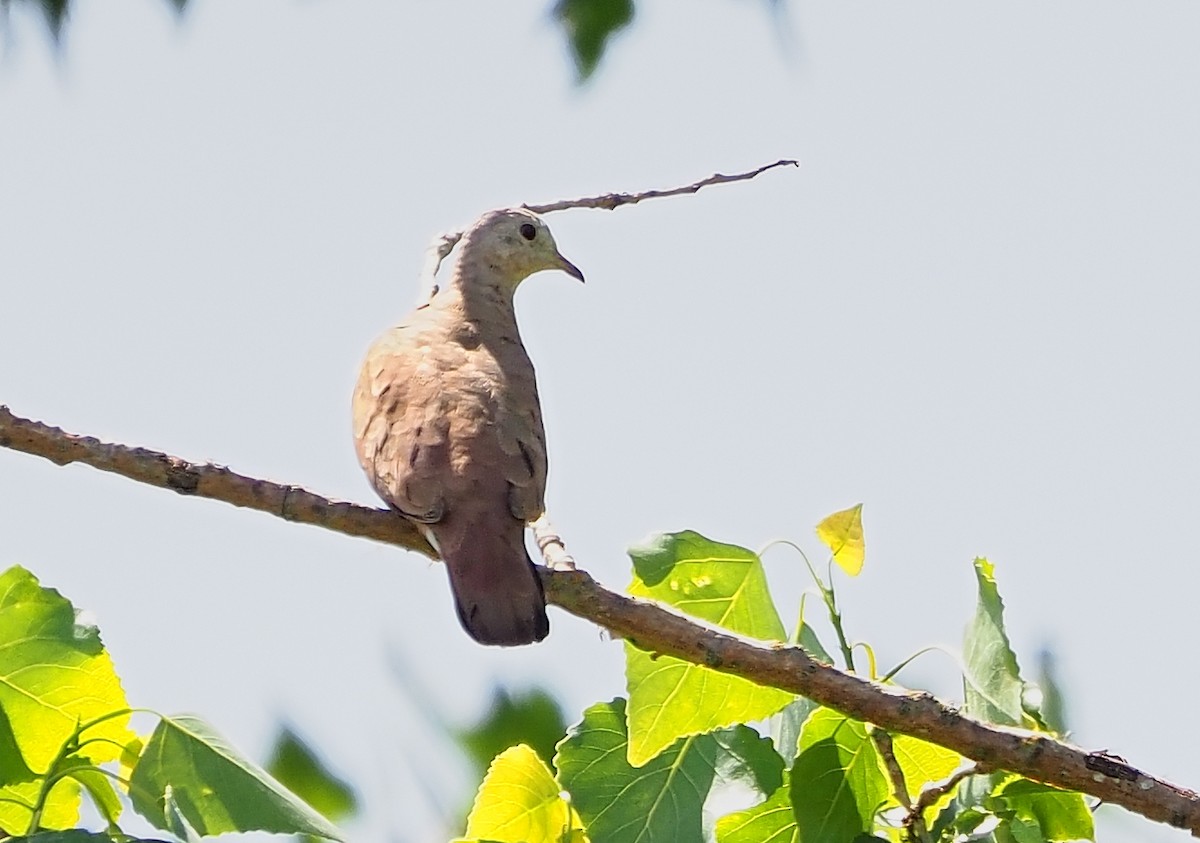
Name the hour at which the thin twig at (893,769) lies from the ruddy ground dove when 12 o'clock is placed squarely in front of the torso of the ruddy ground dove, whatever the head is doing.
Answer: The thin twig is roughly at 3 o'clock from the ruddy ground dove.

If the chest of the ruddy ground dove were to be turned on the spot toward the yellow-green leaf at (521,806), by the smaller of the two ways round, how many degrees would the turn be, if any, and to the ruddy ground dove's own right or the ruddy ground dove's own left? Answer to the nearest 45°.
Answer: approximately 180°

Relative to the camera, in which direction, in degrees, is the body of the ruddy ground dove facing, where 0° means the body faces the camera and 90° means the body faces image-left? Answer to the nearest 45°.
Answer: approximately 180°

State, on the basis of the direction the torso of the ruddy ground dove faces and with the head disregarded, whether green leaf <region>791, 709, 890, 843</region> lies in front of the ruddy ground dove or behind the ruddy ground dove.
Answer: behind

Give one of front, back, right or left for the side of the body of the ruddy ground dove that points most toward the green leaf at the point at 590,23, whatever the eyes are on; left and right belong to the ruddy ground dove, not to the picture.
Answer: back

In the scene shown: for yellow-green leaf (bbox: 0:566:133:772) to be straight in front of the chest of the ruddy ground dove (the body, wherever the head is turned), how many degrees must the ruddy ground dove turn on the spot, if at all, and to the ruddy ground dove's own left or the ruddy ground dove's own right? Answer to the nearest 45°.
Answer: approximately 135° to the ruddy ground dove's own left

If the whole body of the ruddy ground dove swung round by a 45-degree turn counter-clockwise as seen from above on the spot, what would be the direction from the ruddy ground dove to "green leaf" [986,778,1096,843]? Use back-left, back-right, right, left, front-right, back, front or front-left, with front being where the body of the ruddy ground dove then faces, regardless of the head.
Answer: back

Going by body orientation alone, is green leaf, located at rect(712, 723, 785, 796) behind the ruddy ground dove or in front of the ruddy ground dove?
behind

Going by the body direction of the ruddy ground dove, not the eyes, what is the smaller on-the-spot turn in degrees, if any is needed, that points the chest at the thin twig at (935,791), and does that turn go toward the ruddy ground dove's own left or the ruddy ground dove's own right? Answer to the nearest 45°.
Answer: approximately 135° to the ruddy ground dove's own right
